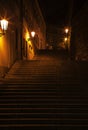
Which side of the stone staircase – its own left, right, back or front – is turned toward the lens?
front
